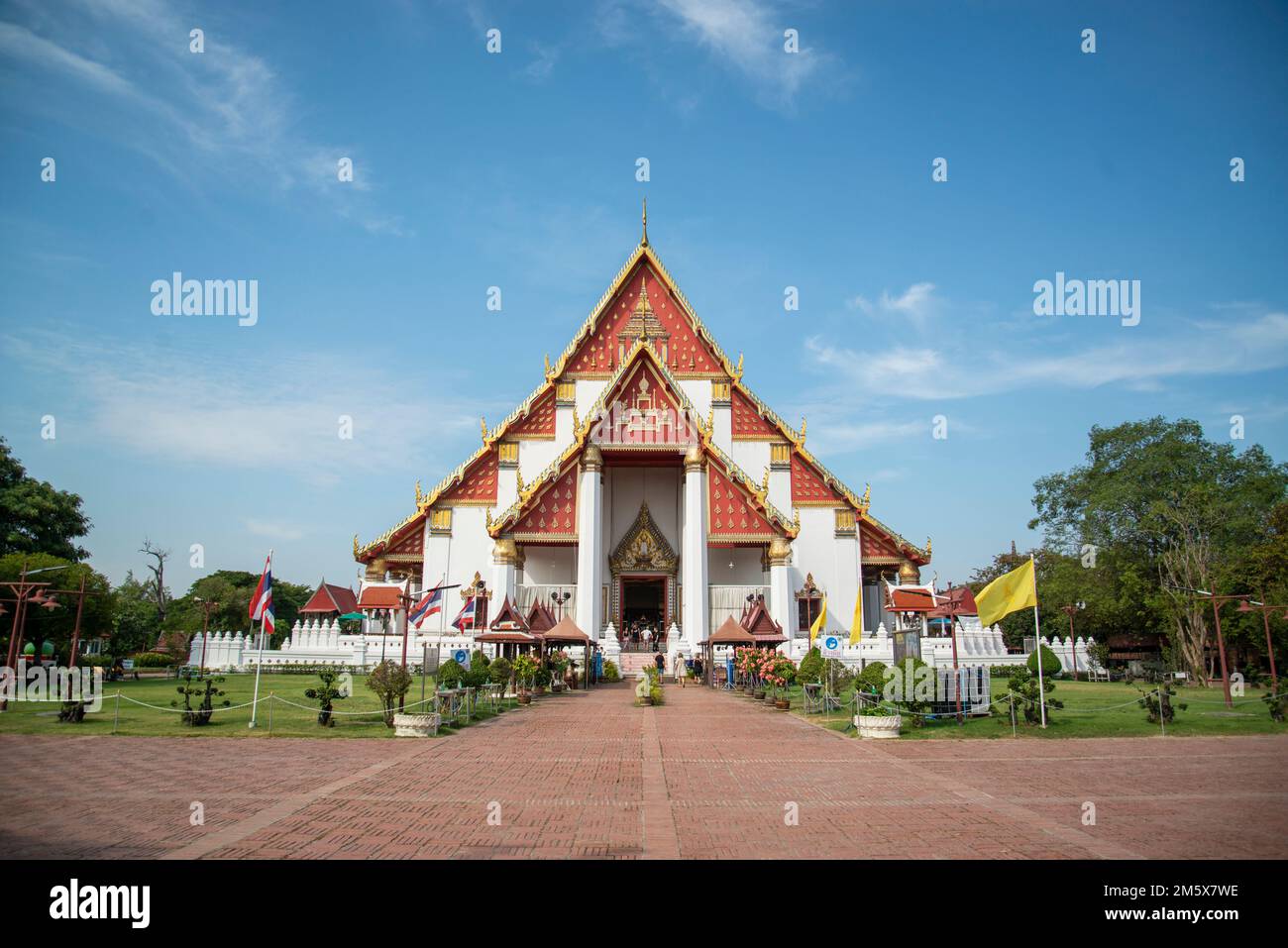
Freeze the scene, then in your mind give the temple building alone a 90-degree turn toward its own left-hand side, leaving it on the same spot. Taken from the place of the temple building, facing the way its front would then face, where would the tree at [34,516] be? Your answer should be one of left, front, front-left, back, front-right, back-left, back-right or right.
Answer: back

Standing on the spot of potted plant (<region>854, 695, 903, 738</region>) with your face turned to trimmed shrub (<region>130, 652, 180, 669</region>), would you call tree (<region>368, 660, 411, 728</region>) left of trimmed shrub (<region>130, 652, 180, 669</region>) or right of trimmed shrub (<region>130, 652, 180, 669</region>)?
left

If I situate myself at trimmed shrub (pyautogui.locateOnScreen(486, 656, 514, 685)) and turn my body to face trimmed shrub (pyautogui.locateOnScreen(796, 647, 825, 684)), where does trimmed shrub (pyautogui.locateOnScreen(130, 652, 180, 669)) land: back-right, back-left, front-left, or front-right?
back-left

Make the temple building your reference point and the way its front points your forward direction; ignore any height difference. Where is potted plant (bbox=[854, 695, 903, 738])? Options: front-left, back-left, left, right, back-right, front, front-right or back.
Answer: front

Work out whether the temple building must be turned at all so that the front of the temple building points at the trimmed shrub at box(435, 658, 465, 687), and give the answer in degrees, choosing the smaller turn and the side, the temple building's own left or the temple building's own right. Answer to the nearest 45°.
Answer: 0° — it already faces it

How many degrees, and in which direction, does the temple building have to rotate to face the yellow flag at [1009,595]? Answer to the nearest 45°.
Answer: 0° — it already faces it

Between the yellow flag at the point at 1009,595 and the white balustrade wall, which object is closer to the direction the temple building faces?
the yellow flag

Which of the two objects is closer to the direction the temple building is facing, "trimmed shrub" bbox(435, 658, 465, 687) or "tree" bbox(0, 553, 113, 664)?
the trimmed shrub

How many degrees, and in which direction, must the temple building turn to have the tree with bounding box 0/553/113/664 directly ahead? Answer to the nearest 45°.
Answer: approximately 45° to its right

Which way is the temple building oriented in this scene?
toward the camera

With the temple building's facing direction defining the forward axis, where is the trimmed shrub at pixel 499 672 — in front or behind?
in front

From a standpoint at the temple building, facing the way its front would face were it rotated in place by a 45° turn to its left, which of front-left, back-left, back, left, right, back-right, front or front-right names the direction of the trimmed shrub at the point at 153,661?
back-right

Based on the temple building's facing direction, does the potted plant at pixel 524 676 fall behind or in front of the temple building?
in front

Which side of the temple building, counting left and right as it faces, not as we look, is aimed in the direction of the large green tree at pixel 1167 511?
left

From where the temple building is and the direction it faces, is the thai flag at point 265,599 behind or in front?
in front
